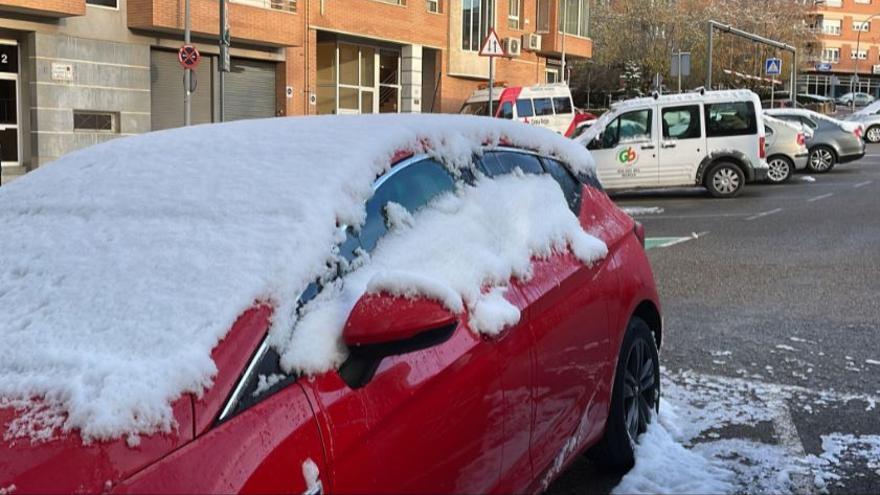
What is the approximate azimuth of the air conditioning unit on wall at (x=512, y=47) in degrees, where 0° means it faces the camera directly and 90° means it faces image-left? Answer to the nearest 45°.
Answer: approximately 315°

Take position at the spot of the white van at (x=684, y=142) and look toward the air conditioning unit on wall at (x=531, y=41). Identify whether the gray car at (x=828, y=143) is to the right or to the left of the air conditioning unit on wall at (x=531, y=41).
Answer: right

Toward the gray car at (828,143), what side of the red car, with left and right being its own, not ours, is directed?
back

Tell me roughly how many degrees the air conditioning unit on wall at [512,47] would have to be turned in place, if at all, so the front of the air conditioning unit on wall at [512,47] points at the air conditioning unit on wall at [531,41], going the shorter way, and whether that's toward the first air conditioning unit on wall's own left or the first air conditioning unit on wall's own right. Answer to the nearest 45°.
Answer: approximately 90° to the first air conditioning unit on wall's own left

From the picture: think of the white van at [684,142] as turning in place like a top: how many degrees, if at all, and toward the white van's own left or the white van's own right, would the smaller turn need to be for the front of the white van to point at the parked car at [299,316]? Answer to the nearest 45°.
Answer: approximately 90° to the white van's own left

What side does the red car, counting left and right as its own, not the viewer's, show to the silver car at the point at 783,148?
back

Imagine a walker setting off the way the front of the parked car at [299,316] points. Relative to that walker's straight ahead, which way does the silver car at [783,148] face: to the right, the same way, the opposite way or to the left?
to the right
